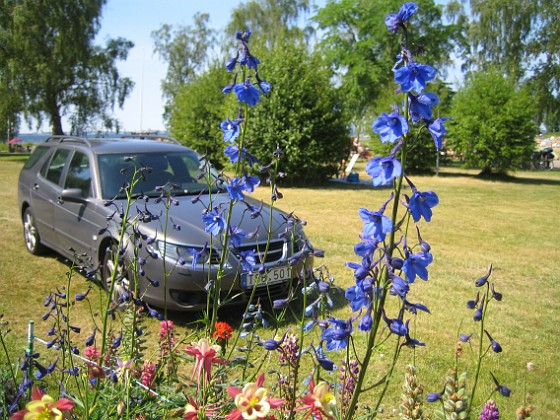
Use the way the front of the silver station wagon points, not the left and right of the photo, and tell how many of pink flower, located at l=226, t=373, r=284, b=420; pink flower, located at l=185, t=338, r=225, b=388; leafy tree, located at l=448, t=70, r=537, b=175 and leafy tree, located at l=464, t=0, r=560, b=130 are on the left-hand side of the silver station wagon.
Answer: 2

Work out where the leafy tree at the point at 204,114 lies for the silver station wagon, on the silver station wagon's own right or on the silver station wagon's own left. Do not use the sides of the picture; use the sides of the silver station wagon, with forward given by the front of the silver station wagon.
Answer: on the silver station wagon's own left

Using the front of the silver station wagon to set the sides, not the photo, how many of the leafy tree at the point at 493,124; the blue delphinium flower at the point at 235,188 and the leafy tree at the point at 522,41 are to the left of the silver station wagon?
2

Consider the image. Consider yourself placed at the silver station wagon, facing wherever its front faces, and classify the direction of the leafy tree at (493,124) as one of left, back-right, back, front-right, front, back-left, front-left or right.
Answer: left

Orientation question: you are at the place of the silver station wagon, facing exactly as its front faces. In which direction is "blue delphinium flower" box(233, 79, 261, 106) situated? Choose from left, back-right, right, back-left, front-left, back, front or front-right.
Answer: front-right

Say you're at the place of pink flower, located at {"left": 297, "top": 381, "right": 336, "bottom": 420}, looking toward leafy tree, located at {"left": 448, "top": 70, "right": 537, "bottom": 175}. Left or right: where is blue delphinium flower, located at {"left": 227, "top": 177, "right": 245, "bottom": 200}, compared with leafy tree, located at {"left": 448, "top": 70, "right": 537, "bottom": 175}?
left

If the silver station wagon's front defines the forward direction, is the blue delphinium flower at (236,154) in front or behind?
in front

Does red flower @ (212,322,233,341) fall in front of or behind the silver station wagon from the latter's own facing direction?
in front

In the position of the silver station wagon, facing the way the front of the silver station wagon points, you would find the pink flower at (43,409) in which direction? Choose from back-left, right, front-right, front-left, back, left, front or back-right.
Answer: front-right

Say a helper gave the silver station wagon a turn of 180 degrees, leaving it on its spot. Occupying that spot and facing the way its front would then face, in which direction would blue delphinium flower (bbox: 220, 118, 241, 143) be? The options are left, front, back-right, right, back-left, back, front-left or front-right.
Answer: back-left

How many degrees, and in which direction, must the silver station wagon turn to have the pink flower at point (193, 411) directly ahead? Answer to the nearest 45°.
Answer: approximately 45° to its right

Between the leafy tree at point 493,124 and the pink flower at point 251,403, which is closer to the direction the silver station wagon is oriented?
the pink flower

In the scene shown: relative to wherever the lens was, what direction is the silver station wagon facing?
facing the viewer and to the right of the viewer

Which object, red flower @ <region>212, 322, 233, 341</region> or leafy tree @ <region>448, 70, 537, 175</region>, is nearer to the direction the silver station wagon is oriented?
the red flower
